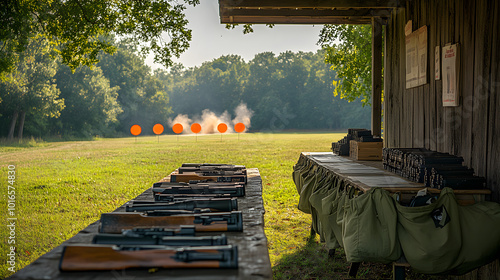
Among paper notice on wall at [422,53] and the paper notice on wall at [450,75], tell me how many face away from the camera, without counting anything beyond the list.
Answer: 0

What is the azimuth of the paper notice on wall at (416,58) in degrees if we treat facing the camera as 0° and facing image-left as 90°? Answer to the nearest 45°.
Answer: approximately 45°

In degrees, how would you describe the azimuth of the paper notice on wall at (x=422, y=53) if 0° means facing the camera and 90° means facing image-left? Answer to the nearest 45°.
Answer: approximately 45°

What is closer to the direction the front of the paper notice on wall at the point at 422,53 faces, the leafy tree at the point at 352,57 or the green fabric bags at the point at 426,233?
the green fabric bags

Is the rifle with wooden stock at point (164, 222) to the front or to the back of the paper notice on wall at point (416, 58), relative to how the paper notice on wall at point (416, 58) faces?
to the front

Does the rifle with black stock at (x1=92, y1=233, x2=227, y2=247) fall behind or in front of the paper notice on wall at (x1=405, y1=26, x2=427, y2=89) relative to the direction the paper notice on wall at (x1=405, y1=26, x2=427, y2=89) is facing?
in front

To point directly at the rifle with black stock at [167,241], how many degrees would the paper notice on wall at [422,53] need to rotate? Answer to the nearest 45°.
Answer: approximately 45° to its left

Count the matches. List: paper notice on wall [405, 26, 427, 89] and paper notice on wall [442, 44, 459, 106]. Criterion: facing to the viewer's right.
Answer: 0

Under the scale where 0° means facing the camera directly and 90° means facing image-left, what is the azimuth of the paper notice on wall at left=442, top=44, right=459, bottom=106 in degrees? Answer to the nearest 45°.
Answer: approximately 45°

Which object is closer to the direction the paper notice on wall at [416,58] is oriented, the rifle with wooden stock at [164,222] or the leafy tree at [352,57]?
the rifle with wooden stock

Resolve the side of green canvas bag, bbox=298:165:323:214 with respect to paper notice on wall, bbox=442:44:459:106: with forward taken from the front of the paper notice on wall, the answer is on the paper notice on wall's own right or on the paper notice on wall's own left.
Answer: on the paper notice on wall's own right

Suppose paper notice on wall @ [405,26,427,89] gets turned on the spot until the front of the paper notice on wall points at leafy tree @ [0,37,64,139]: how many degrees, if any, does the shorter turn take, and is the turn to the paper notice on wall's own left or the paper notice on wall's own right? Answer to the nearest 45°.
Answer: approximately 90° to the paper notice on wall's own right
